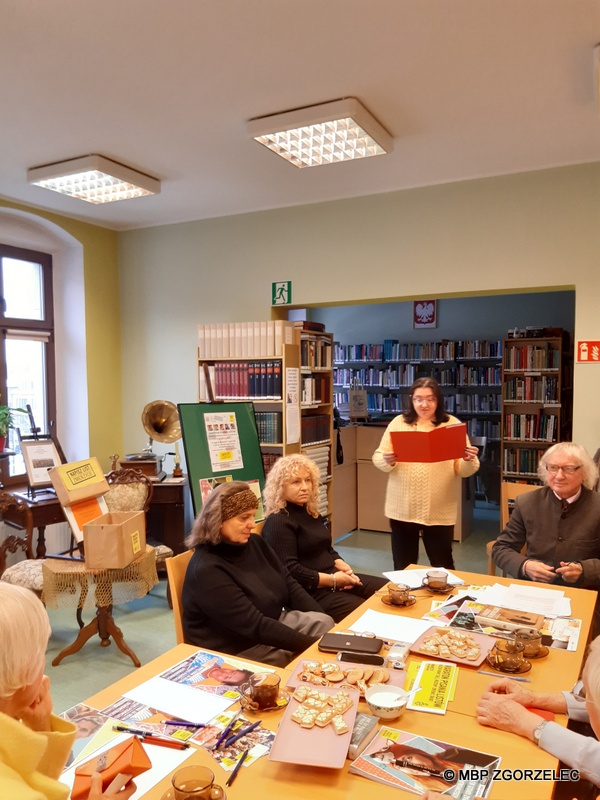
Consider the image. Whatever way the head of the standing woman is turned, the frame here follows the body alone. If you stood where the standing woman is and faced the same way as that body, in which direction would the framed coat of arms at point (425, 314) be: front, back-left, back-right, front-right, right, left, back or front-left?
back

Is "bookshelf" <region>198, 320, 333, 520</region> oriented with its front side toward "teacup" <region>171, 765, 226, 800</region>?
yes

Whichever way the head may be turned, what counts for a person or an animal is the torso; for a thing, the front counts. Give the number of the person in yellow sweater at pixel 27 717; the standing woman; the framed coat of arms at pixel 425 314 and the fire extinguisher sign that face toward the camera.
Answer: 3

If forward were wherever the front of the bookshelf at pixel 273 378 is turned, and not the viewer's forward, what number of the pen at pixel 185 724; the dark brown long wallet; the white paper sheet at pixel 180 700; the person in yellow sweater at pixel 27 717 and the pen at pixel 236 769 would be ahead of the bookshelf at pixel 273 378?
5

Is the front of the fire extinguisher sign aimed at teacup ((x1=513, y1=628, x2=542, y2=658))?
yes

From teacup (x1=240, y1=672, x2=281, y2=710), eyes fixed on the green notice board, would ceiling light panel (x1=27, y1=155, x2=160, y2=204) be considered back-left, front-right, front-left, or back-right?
front-left

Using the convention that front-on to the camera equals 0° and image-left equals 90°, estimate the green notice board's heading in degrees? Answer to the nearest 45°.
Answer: approximately 0°

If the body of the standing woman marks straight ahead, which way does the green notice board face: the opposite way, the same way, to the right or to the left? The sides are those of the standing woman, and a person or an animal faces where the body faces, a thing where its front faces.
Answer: the same way

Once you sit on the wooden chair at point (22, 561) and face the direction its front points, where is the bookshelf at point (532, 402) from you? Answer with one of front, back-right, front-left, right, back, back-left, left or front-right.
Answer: front-left

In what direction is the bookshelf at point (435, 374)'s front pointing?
toward the camera

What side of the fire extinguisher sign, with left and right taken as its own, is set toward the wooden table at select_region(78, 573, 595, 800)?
front

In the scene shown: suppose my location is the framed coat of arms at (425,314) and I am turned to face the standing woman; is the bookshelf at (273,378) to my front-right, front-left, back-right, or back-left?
front-right

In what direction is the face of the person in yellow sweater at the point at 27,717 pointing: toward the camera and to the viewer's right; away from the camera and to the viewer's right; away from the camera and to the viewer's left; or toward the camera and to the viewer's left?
away from the camera and to the viewer's right

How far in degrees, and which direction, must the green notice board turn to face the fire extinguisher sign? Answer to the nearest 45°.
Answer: approximately 90° to its left

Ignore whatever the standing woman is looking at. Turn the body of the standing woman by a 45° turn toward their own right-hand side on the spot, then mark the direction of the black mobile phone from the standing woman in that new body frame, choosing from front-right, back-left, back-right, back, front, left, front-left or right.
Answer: front-left

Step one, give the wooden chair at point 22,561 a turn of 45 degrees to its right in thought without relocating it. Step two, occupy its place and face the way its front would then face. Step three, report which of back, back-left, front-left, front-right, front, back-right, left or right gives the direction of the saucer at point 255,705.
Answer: front

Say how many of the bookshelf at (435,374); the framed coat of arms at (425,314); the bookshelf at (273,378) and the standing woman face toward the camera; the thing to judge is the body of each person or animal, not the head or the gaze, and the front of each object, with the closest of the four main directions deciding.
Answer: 4

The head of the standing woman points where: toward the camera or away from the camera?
toward the camera

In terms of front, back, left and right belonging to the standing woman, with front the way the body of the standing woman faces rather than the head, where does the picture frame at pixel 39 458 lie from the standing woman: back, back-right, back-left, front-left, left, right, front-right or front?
right

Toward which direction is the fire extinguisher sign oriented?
toward the camera

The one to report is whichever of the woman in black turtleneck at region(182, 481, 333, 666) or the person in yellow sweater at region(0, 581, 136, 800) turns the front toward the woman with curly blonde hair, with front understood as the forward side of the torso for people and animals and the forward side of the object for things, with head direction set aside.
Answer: the person in yellow sweater

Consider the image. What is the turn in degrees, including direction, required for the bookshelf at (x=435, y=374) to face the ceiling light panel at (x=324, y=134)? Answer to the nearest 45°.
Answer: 0° — it already faces it
